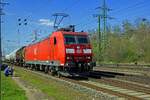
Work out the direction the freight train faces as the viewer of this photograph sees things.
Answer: facing the viewer and to the right of the viewer
